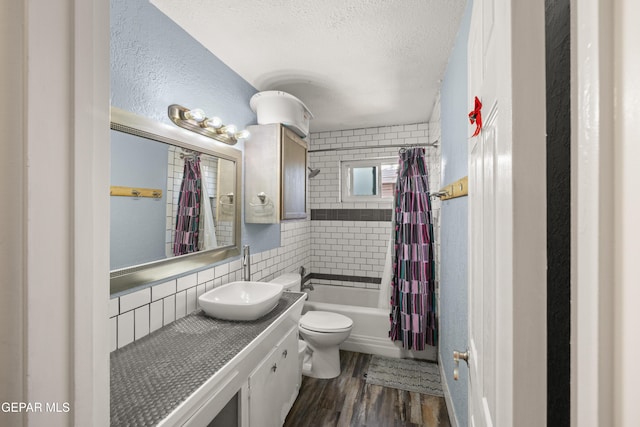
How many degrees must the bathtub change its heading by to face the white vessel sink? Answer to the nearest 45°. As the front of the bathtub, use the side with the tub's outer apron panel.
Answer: approximately 45° to its right

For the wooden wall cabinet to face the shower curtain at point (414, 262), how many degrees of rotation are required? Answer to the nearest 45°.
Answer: approximately 45° to its left

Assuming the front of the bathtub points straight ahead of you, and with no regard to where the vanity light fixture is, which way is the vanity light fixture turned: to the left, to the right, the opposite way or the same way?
to the left

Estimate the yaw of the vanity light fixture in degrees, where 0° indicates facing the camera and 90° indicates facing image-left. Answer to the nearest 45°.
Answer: approximately 315°

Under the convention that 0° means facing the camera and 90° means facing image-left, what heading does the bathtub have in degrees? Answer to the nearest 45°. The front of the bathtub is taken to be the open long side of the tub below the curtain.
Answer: approximately 0°

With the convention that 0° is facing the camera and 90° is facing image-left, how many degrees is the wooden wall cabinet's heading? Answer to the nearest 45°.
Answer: approximately 315°

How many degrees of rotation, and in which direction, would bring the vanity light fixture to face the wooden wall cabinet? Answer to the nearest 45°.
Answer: approximately 90° to its left
